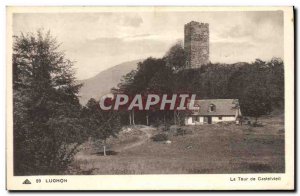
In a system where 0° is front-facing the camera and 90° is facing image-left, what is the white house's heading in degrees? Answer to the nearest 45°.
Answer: approximately 0°

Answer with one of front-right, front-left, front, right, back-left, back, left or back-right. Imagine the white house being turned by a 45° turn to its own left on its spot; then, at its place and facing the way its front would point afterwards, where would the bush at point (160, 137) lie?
back-right

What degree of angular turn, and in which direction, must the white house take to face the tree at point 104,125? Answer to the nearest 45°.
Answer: approximately 90° to its right
